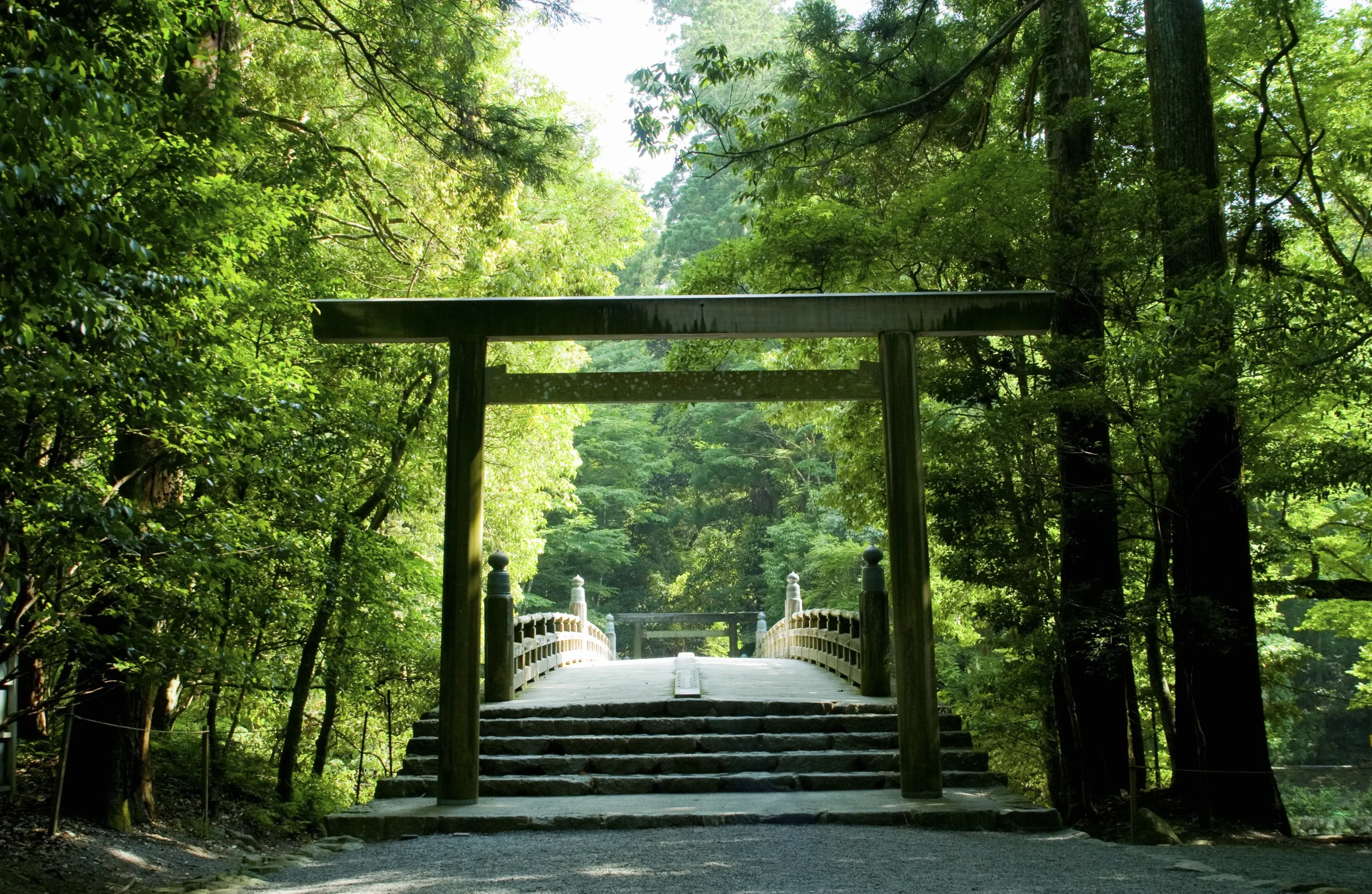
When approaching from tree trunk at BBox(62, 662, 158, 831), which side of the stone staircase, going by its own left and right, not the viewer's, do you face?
right

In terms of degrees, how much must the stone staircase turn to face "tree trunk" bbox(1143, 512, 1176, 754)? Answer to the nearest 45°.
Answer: approximately 90° to its left

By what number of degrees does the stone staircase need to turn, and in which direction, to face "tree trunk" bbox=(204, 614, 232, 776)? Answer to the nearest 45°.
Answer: approximately 90° to its right

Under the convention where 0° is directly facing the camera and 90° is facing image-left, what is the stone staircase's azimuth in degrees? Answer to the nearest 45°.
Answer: approximately 0°

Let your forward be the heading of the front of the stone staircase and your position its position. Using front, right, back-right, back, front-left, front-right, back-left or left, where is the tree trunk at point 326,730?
back-right

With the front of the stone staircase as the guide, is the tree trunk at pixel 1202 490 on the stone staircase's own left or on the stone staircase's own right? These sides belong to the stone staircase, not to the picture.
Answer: on the stone staircase's own left
